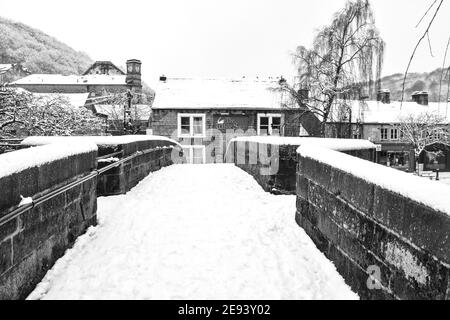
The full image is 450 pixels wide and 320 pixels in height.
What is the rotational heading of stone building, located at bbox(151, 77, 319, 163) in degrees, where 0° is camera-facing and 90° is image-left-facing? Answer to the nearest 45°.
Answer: approximately 0°

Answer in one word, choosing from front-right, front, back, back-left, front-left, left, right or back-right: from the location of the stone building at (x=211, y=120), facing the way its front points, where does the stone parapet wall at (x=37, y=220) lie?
front

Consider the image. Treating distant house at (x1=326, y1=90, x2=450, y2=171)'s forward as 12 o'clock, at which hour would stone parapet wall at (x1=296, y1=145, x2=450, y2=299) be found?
The stone parapet wall is roughly at 12 o'clock from the distant house.

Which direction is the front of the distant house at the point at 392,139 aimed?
toward the camera

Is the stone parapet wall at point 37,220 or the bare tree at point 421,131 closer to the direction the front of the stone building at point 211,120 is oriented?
the stone parapet wall

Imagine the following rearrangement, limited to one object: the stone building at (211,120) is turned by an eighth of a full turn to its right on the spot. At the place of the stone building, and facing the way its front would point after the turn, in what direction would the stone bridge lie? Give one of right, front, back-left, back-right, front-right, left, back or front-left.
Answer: front-left

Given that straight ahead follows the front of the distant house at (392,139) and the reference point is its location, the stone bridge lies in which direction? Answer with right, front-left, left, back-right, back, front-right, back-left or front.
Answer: front

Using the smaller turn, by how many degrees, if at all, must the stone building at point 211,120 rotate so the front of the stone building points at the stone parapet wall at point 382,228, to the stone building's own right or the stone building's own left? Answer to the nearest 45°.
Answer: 0° — it already faces it
